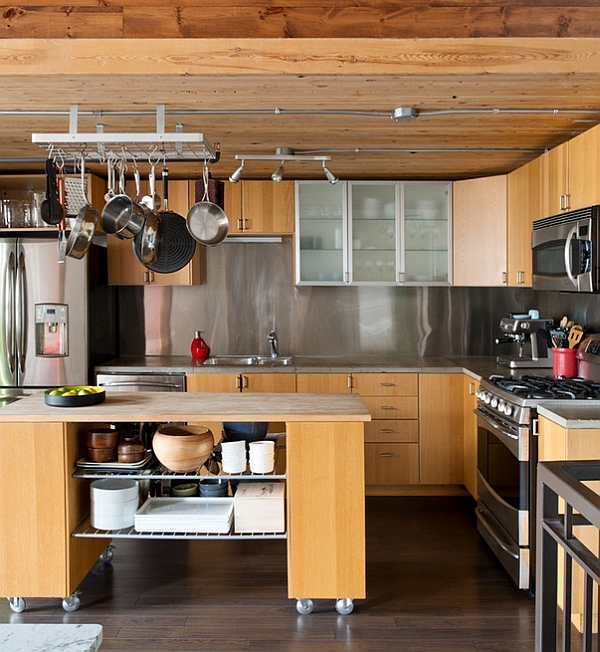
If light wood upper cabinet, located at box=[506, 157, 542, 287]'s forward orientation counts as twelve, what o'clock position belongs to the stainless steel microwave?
The stainless steel microwave is roughly at 10 o'clock from the light wood upper cabinet.

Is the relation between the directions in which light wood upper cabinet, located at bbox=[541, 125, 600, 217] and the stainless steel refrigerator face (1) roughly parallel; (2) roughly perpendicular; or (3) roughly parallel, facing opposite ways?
roughly perpendicular

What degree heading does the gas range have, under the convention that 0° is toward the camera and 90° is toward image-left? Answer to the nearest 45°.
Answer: approximately 45°

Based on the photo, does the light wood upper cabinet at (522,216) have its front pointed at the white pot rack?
yes

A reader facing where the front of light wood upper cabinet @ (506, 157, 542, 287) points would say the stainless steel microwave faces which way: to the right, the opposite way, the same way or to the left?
the same way

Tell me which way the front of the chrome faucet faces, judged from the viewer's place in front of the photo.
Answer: facing the viewer

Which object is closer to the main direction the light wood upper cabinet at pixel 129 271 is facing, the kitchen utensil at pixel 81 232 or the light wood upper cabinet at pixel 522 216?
the kitchen utensil

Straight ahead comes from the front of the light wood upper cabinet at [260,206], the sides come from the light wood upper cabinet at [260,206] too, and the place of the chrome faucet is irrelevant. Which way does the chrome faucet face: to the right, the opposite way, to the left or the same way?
the same way

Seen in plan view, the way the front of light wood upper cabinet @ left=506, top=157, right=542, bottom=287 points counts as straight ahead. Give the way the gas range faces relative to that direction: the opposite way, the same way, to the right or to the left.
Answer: the same way

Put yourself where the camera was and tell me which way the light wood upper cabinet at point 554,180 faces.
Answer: facing the viewer and to the left of the viewer

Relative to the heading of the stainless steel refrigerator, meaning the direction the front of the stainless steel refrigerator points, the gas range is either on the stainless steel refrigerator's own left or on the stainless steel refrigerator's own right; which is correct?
on the stainless steel refrigerator's own left

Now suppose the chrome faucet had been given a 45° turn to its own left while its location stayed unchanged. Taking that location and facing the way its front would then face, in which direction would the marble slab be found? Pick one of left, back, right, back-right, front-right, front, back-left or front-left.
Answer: front-right

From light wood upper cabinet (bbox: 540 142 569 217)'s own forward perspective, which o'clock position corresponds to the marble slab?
The marble slab is roughly at 11 o'clock from the light wood upper cabinet.

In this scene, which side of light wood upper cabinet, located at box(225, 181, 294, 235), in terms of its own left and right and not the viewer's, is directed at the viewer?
front

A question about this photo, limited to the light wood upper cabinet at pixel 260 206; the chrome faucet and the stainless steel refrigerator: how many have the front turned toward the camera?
3

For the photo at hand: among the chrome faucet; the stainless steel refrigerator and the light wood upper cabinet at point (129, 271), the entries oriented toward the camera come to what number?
3

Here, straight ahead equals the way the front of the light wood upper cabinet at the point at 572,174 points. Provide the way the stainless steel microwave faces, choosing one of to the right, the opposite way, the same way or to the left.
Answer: the same way

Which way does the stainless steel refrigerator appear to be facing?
toward the camera

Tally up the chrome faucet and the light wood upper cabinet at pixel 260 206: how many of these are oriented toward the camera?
2
